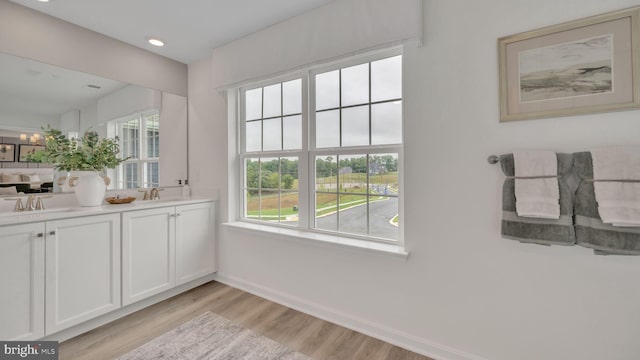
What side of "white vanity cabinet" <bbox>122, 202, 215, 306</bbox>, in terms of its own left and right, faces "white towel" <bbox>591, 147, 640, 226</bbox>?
front

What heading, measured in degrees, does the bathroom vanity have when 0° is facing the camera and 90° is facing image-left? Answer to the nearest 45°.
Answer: approximately 315°

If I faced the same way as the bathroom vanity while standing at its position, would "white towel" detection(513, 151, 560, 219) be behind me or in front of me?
in front

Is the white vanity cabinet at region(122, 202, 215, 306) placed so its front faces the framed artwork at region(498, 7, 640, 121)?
yes

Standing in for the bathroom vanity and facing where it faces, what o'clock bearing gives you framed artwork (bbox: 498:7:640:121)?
The framed artwork is roughly at 12 o'clock from the bathroom vanity.

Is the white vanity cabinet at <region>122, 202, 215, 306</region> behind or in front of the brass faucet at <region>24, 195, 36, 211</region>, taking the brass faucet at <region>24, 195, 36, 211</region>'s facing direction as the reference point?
in front

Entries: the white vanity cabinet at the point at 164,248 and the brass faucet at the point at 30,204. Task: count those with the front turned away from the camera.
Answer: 0

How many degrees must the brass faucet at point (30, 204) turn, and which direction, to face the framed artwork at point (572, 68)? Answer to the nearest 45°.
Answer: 0° — it already faces it

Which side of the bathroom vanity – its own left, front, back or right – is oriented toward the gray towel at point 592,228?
front

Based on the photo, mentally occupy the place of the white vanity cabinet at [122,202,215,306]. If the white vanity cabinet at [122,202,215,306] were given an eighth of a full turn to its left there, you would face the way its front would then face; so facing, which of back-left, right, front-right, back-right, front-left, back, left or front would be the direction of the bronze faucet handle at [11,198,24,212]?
back

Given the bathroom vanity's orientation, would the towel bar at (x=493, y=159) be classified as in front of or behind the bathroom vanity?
in front
